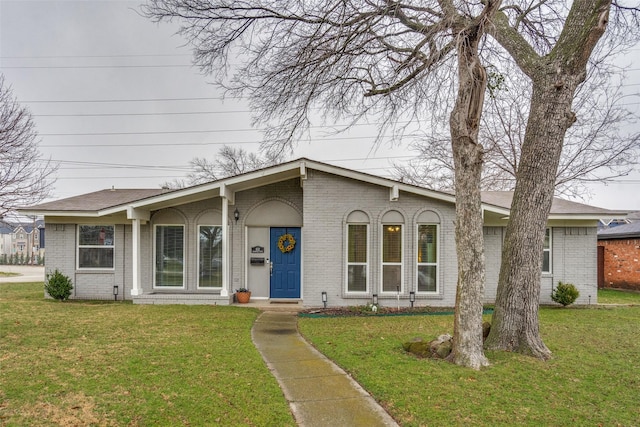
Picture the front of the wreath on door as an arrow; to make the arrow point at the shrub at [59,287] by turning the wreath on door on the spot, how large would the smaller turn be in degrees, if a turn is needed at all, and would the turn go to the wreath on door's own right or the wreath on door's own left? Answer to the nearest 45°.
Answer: approximately 90° to the wreath on door's own right

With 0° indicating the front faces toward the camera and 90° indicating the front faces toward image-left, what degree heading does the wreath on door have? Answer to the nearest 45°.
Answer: approximately 0°

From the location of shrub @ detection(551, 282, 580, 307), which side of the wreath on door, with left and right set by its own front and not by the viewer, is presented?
left

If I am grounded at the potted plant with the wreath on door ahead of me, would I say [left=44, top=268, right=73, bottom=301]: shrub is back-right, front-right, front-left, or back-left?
back-left
